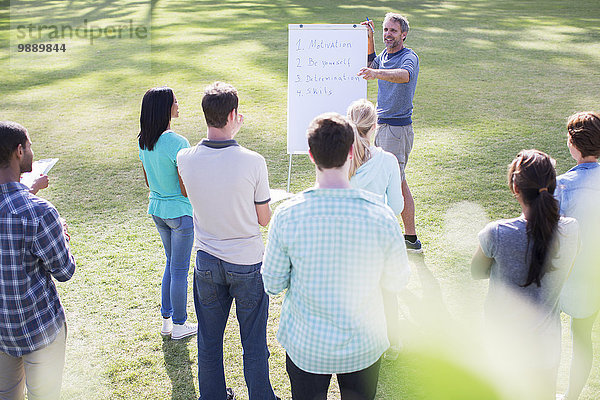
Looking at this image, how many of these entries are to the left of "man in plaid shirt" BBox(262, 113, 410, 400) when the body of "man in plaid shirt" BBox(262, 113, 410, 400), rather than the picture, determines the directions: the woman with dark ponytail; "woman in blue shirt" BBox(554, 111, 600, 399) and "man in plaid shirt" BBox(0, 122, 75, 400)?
1

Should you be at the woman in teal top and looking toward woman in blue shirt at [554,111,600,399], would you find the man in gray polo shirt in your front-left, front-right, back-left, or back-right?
front-right

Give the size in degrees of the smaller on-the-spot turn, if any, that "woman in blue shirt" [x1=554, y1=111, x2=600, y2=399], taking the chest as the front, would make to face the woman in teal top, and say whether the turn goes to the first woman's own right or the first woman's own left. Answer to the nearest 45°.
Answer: approximately 45° to the first woman's own left

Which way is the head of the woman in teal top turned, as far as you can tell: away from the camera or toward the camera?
away from the camera

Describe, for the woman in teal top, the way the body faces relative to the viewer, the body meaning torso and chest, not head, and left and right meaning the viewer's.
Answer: facing away from the viewer and to the right of the viewer

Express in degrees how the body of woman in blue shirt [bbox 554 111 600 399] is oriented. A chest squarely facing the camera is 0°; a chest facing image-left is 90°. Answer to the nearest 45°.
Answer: approximately 135°

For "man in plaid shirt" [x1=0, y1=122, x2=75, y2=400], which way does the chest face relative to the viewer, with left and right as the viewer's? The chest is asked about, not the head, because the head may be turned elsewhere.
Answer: facing away from the viewer and to the right of the viewer

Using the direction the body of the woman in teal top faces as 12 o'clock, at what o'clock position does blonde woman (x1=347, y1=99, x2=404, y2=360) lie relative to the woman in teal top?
The blonde woman is roughly at 2 o'clock from the woman in teal top.

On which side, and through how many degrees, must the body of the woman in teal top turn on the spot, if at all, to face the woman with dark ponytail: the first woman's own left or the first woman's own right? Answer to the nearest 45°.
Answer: approximately 90° to the first woman's own right

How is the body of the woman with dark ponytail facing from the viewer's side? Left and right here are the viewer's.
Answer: facing away from the viewer and to the left of the viewer

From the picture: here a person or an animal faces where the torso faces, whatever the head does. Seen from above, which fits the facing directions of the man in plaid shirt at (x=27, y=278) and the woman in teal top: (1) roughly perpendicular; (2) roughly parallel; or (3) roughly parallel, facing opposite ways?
roughly parallel

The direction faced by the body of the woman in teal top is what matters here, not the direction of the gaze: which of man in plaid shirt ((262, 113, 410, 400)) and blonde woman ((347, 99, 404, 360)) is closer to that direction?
the blonde woman

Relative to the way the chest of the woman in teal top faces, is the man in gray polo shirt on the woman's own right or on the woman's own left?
on the woman's own right

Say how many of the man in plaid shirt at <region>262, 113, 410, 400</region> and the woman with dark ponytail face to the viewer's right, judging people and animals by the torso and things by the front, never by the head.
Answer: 0

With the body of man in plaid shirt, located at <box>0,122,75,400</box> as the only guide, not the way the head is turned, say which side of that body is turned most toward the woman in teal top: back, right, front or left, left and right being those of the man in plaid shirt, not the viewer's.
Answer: front

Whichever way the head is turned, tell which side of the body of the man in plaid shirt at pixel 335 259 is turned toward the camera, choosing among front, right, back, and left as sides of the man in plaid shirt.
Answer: back

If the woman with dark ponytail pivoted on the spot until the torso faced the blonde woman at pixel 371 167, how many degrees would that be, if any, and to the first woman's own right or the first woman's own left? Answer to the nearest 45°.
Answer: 0° — they already face them

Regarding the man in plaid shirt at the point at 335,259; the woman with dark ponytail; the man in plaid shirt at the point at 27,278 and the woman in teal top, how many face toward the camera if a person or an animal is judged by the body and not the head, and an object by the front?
0
